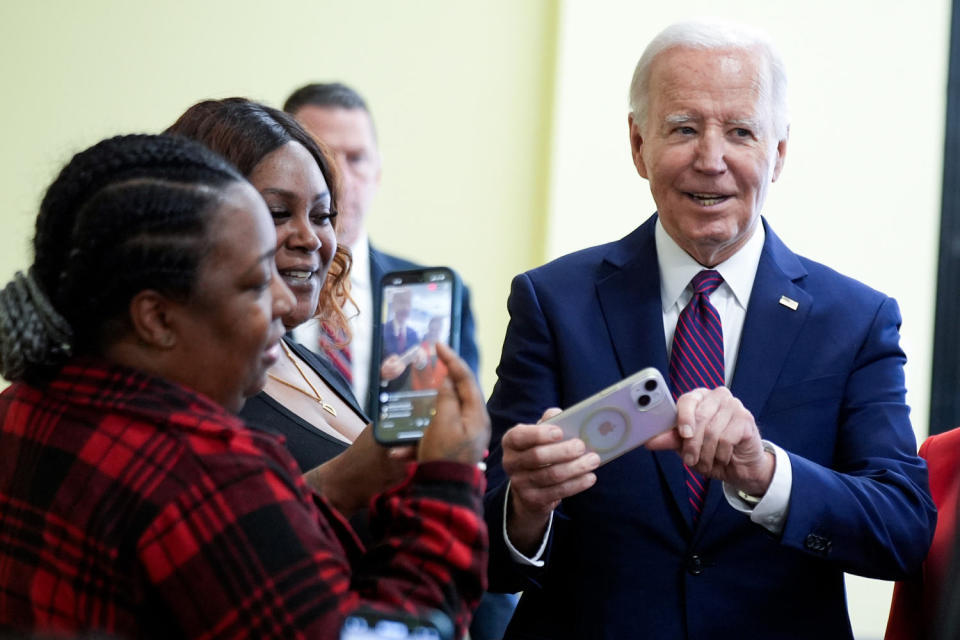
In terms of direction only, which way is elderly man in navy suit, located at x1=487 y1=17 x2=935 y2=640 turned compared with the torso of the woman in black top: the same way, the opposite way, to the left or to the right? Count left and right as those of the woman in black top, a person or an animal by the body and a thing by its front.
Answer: to the right

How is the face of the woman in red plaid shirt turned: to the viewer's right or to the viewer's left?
to the viewer's right

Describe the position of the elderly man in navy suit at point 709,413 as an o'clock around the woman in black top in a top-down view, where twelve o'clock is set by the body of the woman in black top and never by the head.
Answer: The elderly man in navy suit is roughly at 11 o'clock from the woman in black top.

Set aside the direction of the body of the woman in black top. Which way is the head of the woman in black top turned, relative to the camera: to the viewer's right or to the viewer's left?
to the viewer's right

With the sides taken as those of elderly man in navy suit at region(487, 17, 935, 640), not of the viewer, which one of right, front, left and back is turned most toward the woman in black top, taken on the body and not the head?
right

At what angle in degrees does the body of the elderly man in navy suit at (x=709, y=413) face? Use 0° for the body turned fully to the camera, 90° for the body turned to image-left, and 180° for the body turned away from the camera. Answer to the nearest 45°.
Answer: approximately 0°

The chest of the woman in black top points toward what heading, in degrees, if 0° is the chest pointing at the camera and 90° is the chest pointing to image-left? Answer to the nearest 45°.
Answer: approximately 315°

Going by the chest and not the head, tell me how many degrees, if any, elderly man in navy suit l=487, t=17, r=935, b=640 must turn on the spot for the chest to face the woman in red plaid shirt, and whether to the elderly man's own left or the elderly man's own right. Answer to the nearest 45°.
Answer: approximately 45° to the elderly man's own right
